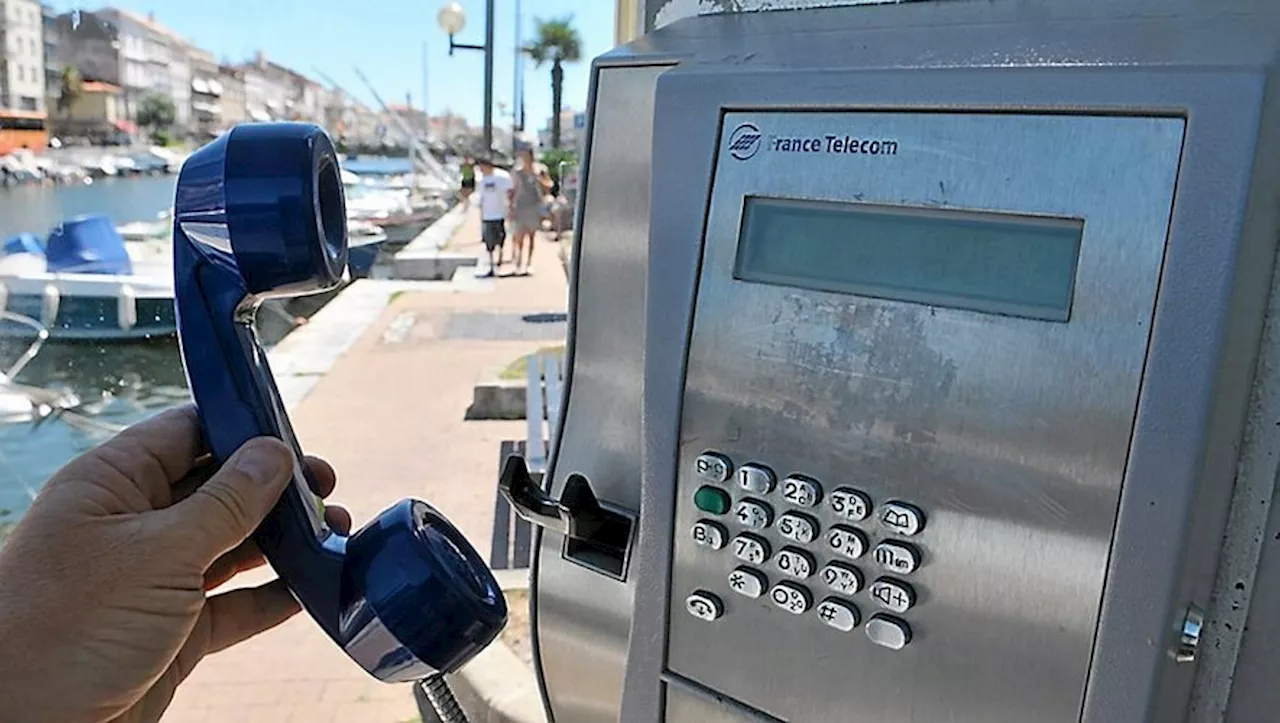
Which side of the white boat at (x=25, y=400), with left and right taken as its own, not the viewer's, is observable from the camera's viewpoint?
right

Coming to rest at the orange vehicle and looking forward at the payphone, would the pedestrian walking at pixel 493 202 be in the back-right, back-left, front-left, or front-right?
front-left

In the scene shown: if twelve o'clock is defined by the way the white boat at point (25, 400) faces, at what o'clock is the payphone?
The payphone is roughly at 3 o'clock from the white boat.

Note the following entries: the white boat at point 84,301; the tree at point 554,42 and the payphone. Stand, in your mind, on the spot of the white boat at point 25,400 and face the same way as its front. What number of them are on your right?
1

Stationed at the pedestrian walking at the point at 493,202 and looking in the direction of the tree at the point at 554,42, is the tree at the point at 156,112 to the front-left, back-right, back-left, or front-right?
front-left

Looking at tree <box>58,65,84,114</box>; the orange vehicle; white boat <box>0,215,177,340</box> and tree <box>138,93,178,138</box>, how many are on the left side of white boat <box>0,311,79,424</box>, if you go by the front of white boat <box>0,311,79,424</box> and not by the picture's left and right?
4

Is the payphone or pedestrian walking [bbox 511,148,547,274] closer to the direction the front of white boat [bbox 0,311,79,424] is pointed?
the pedestrian walking

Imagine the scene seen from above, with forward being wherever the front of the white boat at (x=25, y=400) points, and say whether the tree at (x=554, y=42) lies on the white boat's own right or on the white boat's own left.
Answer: on the white boat's own left

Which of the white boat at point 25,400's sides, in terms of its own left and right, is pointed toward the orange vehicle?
left

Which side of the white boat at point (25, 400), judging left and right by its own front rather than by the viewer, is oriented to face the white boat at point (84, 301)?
left
